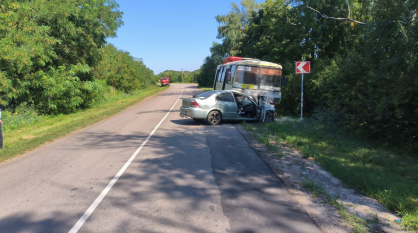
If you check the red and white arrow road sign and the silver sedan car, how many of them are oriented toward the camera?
1

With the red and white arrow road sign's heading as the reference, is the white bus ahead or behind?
behind

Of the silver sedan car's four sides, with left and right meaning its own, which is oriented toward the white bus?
front

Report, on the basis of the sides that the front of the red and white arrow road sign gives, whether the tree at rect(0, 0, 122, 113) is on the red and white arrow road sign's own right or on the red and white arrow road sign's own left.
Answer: on the red and white arrow road sign's own right

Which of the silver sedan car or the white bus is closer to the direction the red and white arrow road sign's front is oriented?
the silver sedan car

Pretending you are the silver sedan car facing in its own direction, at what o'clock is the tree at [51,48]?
The tree is roughly at 8 o'clock from the silver sedan car.

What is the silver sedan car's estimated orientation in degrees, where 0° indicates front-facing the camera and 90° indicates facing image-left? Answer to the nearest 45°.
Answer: approximately 225°

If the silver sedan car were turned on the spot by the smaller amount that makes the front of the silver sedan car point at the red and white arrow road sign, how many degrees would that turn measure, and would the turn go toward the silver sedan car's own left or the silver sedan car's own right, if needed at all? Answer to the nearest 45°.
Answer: approximately 45° to the silver sedan car's own right

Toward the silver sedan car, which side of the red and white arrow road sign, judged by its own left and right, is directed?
right
